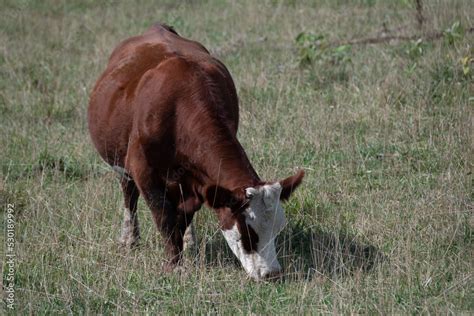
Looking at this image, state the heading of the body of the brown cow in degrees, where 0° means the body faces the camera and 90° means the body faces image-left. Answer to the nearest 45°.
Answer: approximately 315°
